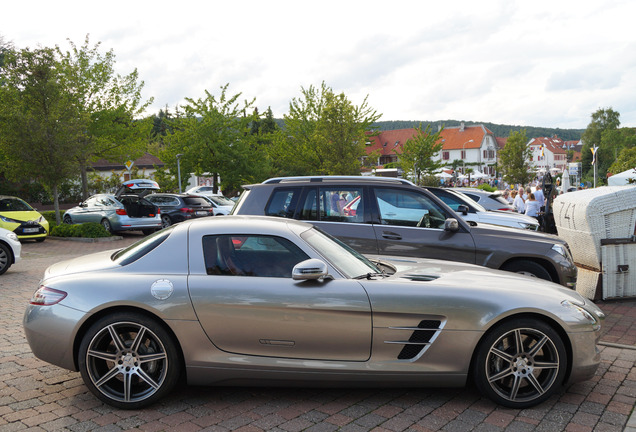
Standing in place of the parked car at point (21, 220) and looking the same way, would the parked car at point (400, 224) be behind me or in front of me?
in front

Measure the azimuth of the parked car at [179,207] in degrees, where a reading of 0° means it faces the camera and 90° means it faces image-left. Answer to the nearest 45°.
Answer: approximately 135°

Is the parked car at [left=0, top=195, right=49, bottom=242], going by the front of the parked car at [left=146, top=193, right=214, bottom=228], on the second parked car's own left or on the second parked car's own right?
on the second parked car's own left

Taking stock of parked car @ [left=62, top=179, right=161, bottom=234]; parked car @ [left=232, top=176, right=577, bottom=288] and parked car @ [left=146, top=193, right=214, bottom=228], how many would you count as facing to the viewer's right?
1

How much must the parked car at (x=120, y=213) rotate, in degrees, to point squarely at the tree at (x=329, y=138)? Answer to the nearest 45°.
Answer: approximately 90° to its right

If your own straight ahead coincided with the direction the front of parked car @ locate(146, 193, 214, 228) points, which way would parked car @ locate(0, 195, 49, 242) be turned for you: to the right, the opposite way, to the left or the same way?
the opposite way

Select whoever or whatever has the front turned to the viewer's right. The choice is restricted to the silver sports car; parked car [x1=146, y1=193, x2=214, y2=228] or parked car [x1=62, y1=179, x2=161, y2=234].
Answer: the silver sports car

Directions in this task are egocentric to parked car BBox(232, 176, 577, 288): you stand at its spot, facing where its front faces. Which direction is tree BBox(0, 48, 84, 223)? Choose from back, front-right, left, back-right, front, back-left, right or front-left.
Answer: back-left

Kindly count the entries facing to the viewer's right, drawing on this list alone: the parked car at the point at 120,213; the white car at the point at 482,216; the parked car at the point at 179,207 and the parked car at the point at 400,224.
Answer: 2

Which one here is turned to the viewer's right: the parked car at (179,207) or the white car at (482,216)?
the white car

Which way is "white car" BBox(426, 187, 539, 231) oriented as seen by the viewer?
to the viewer's right

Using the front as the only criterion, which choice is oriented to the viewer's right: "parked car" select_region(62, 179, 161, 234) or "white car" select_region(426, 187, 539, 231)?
the white car

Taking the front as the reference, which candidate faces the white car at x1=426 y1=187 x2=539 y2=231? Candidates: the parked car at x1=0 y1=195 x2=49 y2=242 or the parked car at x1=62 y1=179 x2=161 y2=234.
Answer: the parked car at x1=0 y1=195 x2=49 y2=242

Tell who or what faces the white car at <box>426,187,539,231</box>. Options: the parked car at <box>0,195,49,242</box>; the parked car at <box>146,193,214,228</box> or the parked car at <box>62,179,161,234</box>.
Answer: the parked car at <box>0,195,49,242</box>

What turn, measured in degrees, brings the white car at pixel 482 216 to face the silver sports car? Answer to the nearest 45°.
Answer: approximately 90° to its right
